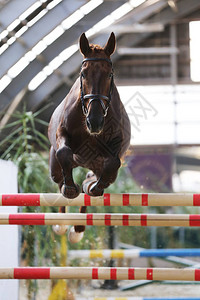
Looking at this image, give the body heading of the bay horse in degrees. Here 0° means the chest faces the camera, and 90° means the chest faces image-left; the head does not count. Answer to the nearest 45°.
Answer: approximately 0°

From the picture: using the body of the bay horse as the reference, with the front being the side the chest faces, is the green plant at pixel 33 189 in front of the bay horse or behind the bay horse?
behind
